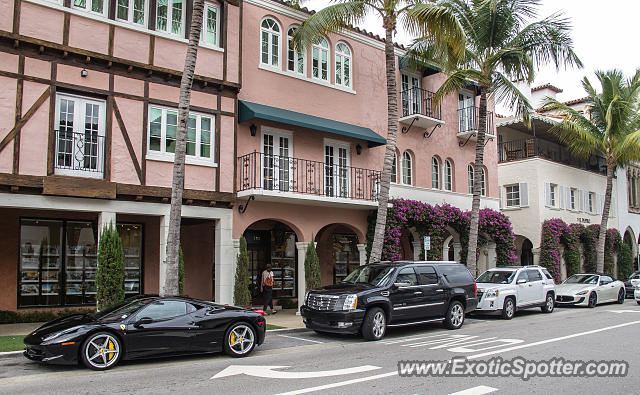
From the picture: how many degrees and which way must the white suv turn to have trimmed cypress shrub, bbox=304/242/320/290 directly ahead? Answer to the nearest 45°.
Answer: approximately 45° to its right

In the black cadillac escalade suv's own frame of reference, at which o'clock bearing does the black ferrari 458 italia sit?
The black ferrari 458 italia is roughly at 12 o'clock from the black cadillac escalade suv.

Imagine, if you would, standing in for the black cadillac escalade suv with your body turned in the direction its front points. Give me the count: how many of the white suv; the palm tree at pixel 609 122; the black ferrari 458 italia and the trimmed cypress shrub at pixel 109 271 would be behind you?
2

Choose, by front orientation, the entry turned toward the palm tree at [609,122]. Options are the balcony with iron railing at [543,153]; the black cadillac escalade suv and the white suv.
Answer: the balcony with iron railing

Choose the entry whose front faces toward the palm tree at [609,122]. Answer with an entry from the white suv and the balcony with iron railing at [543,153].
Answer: the balcony with iron railing

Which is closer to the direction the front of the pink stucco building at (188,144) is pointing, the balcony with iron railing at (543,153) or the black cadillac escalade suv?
the black cadillac escalade suv

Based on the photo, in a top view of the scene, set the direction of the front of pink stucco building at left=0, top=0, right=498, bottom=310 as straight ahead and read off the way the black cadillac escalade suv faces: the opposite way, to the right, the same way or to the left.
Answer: to the right

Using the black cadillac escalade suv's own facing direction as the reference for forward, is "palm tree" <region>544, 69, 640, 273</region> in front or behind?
behind
